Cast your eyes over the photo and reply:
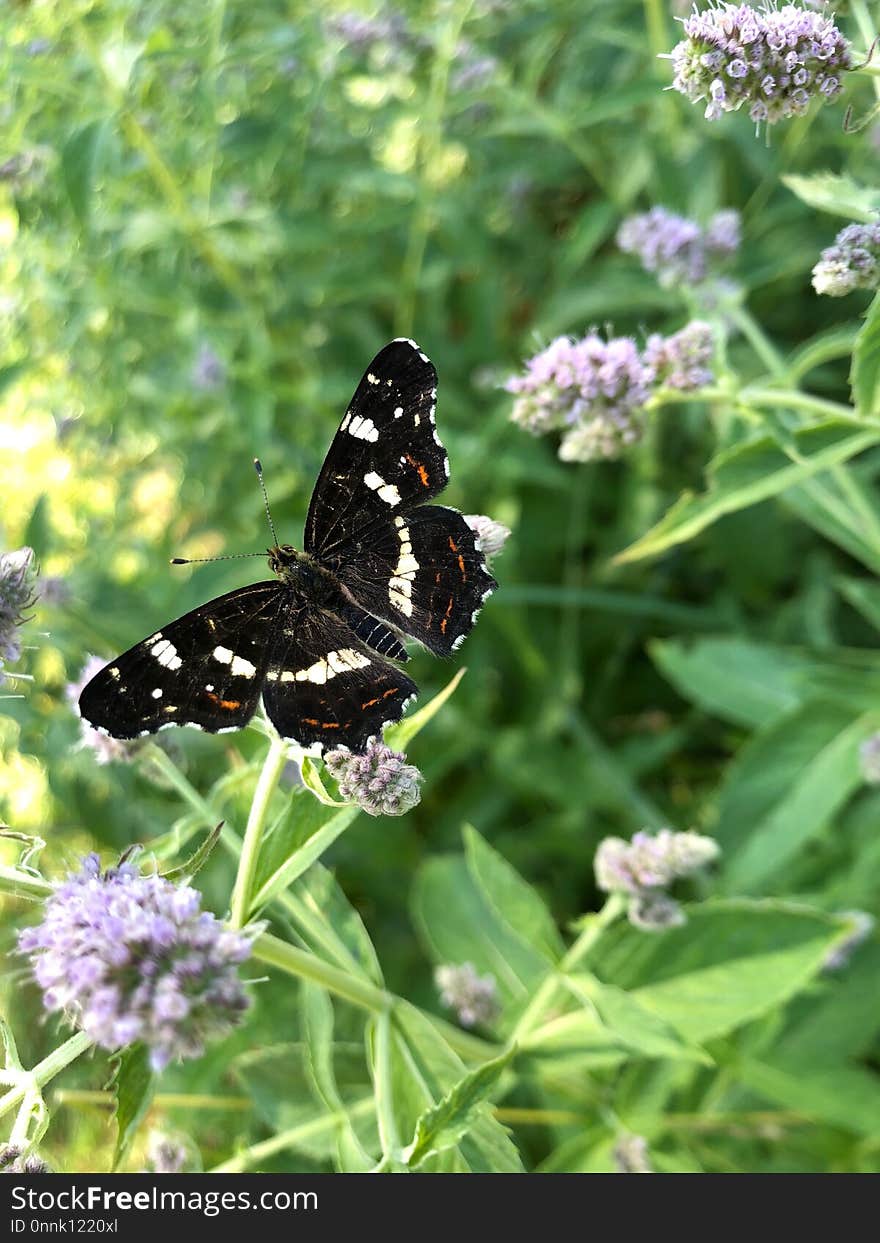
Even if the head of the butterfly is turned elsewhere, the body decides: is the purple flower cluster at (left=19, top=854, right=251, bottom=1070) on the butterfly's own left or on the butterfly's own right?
on the butterfly's own left

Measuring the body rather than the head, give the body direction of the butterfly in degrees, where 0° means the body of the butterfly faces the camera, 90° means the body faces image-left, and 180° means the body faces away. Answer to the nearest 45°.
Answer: approximately 135°
